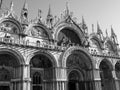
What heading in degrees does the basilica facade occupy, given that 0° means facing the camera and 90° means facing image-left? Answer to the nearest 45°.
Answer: approximately 315°
